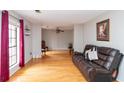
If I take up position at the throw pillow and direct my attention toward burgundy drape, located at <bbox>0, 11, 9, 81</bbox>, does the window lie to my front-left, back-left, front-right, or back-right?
front-right

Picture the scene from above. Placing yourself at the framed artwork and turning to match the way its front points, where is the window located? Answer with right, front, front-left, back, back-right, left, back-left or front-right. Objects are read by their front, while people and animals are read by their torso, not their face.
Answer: front-right

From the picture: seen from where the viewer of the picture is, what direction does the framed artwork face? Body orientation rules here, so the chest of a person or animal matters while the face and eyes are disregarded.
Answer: facing the viewer and to the left of the viewer

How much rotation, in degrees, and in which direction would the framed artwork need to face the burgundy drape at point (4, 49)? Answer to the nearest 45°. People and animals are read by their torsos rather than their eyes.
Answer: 0° — it already faces it
